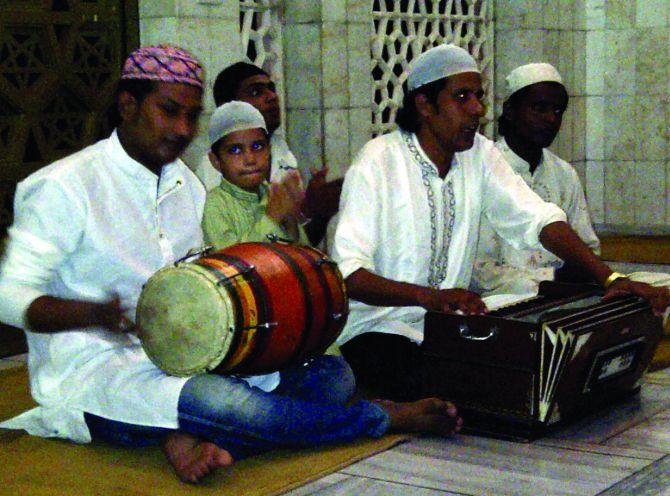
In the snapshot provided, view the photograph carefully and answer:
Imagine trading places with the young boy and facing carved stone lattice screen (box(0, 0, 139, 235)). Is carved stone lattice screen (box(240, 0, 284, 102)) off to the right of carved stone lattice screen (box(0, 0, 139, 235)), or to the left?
right

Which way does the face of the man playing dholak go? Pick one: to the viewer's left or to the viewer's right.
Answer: to the viewer's right

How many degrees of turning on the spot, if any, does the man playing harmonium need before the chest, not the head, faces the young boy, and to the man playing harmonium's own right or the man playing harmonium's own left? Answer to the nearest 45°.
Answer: approximately 135° to the man playing harmonium's own right

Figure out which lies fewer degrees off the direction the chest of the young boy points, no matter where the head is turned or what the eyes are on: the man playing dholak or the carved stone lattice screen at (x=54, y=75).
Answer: the man playing dholak

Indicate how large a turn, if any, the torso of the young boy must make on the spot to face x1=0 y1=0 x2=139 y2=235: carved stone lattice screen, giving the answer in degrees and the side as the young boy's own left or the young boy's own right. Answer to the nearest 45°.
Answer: approximately 180°

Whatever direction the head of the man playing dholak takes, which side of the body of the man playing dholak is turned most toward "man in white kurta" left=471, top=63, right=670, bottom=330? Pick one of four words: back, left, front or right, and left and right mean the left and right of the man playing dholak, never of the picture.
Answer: left
